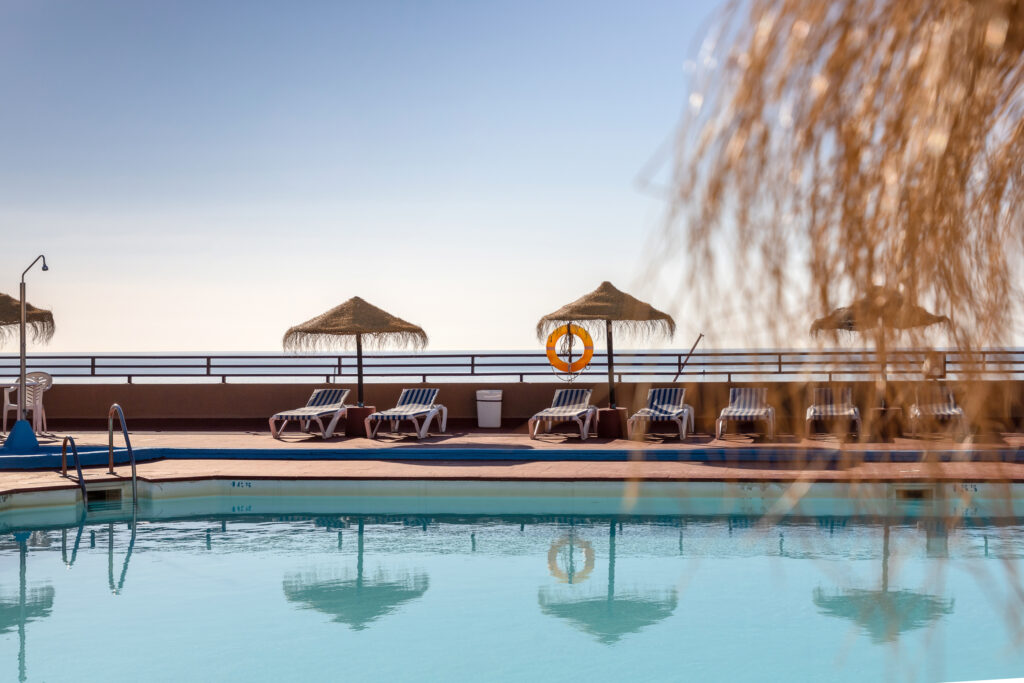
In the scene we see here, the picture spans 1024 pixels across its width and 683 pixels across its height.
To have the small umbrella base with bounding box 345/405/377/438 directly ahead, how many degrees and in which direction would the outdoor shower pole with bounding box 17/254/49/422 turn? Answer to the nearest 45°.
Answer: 0° — it already faces it

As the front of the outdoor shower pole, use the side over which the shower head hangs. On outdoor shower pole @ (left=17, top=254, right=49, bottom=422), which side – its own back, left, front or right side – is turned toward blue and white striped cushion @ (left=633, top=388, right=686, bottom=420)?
front

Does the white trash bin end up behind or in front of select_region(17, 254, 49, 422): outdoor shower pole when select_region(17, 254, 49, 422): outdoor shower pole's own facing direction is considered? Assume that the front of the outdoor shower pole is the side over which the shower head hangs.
in front

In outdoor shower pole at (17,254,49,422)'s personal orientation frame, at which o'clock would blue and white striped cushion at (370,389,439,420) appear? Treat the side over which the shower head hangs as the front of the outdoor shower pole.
The blue and white striped cushion is roughly at 12 o'clock from the outdoor shower pole.

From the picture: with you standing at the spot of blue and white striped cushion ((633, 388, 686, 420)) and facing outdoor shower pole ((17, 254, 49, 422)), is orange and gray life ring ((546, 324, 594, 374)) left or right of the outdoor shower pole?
right

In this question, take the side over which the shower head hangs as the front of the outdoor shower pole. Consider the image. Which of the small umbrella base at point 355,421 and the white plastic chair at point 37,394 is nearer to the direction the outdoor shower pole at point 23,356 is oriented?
the small umbrella base

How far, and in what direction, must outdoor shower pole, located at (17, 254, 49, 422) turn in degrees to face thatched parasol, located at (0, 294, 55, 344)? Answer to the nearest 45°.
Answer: approximately 90° to its left

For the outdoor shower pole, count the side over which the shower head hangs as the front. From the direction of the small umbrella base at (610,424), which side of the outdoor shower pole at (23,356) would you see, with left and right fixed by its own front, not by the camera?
front

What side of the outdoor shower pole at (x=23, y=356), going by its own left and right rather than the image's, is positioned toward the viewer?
right
